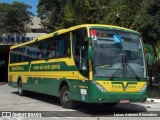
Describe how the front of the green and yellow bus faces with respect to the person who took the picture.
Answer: facing the viewer and to the right of the viewer
